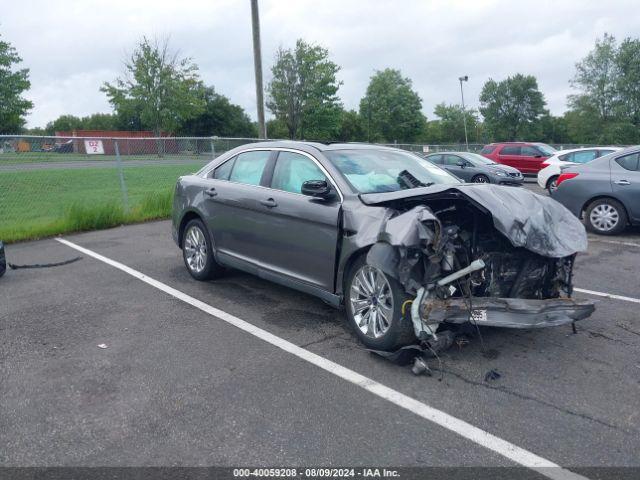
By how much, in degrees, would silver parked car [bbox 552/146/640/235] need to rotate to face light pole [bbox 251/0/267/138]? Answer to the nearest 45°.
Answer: approximately 180°

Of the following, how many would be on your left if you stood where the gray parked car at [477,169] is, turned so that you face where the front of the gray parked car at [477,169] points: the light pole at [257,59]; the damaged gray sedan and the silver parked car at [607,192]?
0

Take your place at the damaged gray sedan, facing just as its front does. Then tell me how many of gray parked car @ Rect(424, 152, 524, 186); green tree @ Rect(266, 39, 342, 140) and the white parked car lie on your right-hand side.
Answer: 0

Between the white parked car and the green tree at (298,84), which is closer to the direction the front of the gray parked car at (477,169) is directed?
the white parked car

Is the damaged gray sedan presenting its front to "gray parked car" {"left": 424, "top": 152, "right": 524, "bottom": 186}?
no

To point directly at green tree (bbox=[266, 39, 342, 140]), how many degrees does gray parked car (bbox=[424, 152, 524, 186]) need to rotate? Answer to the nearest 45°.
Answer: approximately 180°

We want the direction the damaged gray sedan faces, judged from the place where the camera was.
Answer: facing the viewer and to the right of the viewer

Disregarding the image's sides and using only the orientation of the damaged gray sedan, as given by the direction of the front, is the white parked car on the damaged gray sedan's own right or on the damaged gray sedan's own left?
on the damaged gray sedan's own left

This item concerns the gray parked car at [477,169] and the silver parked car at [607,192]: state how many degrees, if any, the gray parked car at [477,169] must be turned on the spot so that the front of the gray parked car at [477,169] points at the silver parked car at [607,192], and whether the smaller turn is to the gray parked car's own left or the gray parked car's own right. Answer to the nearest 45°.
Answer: approximately 45° to the gray parked car's own right

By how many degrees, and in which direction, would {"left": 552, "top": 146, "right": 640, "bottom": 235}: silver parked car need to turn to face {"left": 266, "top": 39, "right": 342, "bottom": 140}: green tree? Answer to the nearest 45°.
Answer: approximately 135° to its left

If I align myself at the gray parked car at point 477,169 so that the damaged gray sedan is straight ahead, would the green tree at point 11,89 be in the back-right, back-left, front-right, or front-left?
back-right

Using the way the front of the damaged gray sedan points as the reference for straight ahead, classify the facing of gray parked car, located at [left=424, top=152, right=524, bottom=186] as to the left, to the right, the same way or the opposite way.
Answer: the same way

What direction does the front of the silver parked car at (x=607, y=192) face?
to the viewer's right

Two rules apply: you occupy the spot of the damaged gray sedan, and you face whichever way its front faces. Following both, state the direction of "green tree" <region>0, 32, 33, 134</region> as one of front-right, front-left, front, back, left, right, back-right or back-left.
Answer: back

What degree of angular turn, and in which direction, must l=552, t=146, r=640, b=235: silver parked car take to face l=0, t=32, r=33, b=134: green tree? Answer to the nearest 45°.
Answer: approximately 135° to its left
